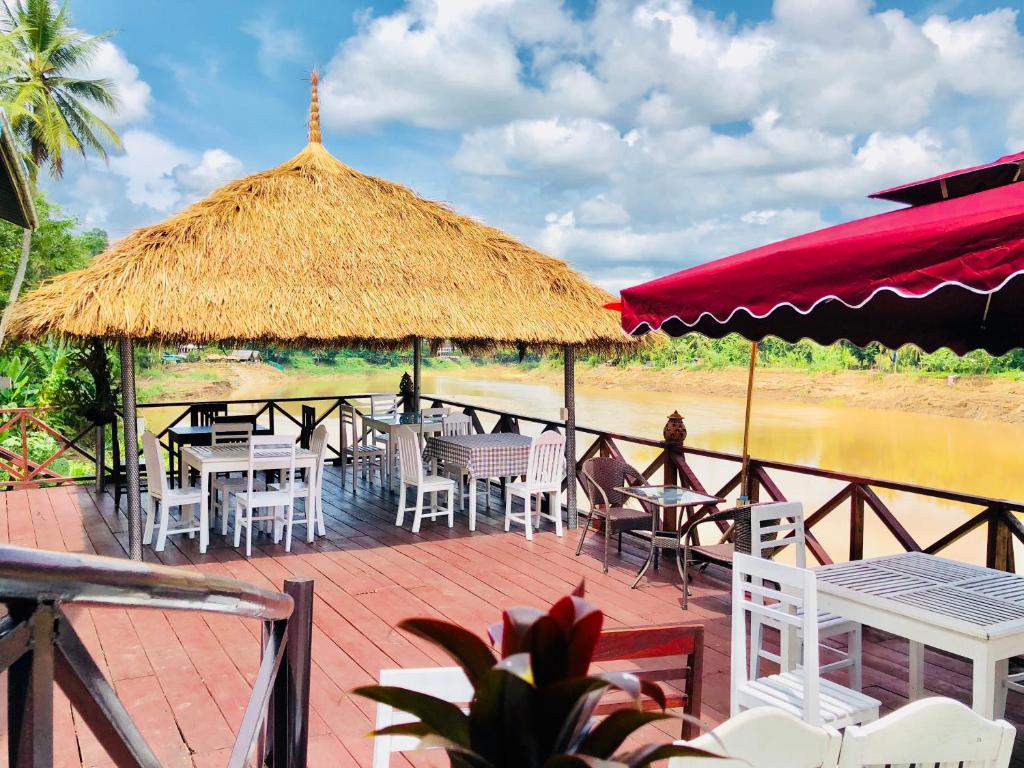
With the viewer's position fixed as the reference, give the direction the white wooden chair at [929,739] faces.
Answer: facing away from the viewer

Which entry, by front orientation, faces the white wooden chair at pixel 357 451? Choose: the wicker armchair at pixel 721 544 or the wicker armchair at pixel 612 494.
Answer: the wicker armchair at pixel 721 544

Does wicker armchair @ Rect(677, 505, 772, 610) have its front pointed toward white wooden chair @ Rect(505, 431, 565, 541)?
yes

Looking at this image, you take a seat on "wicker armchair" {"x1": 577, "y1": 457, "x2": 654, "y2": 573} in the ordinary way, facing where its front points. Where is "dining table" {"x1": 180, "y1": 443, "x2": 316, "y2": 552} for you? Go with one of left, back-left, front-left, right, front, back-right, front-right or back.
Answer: back-right

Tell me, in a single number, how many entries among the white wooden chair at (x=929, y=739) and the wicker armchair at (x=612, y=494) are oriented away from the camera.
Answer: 1

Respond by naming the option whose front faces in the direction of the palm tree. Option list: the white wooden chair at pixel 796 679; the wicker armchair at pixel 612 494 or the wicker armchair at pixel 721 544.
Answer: the wicker armchair at pixel 721 544

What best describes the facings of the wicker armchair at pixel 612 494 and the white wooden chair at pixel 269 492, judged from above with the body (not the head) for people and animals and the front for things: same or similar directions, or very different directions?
very different directions

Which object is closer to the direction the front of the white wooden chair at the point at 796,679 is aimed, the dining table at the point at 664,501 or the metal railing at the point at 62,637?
the dining table

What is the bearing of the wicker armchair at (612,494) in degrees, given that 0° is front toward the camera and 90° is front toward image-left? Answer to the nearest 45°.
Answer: approximately 315°

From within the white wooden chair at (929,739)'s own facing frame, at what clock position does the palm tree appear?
The palm tree is roughly at 10 o'clock from the white wooden chair.

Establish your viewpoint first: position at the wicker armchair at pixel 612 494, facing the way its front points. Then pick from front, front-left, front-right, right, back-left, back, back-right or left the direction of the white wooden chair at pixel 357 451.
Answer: back

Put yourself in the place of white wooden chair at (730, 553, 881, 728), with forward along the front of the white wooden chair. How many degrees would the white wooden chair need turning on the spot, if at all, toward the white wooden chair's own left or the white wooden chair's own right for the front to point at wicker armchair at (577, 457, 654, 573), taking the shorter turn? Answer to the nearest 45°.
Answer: approximately 90° to the white wooden chair's own left

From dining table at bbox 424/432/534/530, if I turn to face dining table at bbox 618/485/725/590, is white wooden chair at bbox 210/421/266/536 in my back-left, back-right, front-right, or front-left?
back-right

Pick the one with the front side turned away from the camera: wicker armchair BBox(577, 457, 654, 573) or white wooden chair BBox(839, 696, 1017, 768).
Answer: the white wooden chair

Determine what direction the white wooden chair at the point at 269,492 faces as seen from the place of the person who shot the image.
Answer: facing away from the viewer and to the left of the viewer
